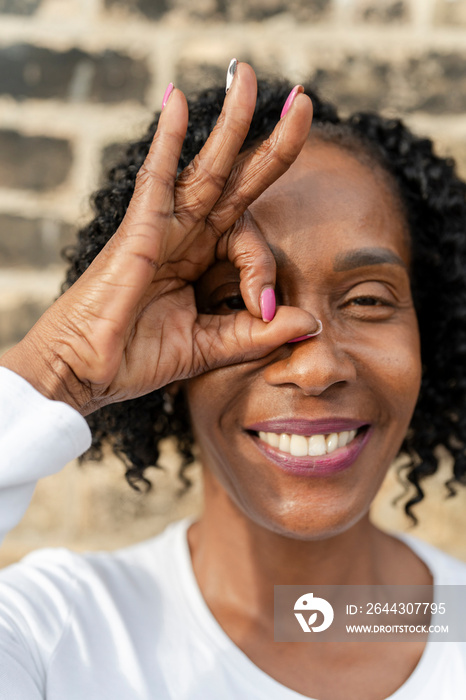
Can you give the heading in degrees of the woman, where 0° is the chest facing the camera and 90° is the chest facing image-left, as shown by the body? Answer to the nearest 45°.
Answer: approximately 0°
